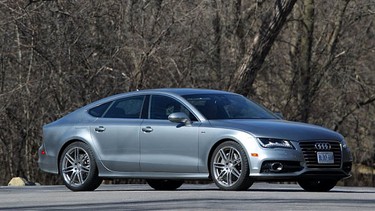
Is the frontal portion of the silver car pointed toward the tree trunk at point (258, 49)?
no

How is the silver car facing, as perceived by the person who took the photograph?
facing the viewer and to the right of the viewer
